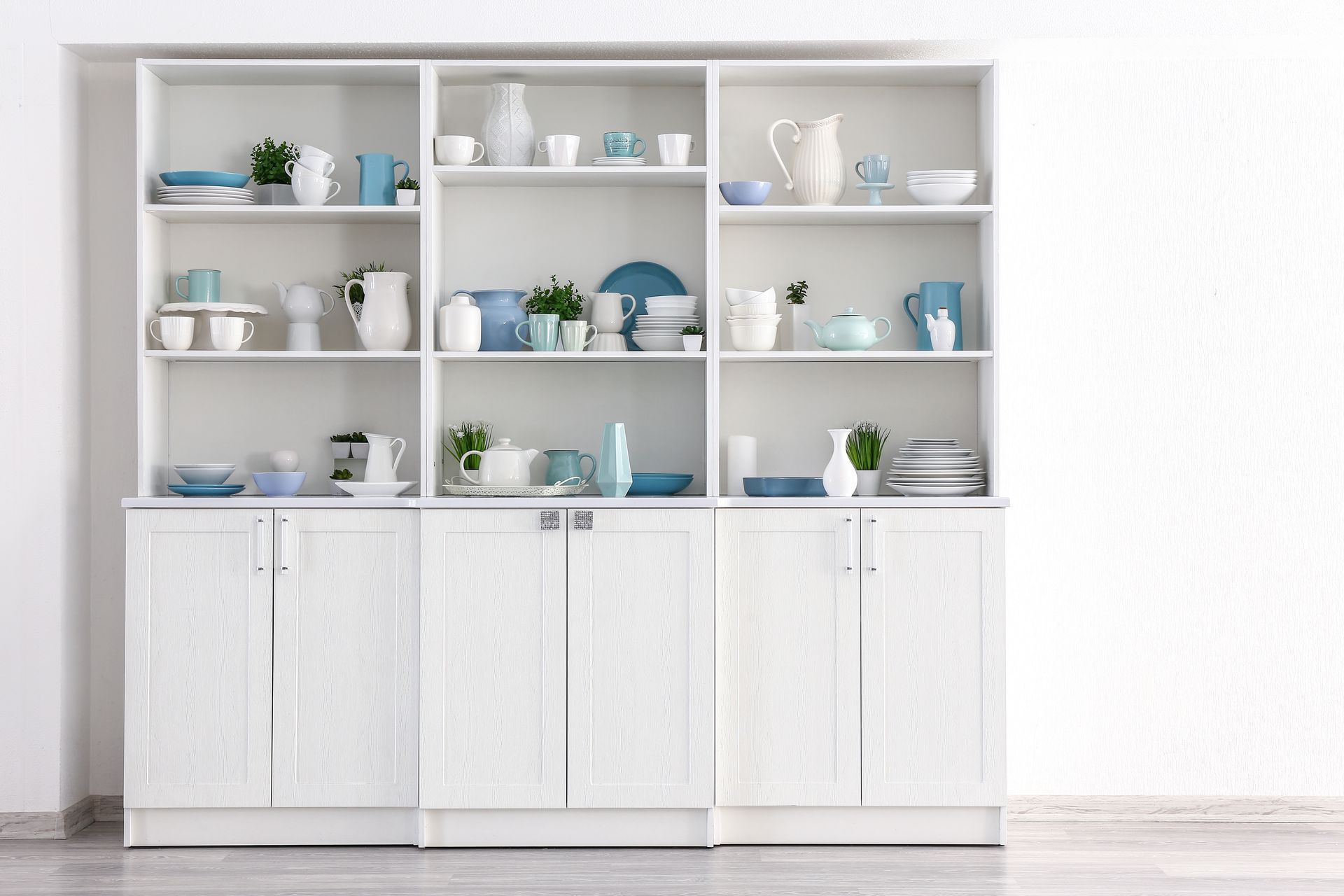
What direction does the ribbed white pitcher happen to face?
to the viewer's right

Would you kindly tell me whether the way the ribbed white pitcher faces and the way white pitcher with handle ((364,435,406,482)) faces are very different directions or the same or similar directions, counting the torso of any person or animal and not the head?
very different directions

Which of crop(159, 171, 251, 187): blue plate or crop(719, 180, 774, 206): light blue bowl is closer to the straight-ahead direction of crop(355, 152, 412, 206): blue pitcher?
the blue plate

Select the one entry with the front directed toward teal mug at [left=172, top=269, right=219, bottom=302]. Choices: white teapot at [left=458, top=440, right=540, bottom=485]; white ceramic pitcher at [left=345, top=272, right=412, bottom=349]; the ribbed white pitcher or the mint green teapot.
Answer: the mint green teapot

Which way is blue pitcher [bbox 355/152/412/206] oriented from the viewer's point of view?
to the viewer's left

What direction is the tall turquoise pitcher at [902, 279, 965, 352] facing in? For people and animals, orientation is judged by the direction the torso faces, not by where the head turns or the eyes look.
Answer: to the viewer's right

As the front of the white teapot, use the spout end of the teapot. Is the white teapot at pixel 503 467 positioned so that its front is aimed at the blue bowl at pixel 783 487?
yes

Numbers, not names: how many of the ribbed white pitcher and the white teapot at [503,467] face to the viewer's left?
0

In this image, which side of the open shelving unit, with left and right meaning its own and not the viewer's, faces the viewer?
front

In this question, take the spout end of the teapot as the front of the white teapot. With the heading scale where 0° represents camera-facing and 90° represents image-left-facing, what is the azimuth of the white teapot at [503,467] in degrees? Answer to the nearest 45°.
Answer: approximately 270°

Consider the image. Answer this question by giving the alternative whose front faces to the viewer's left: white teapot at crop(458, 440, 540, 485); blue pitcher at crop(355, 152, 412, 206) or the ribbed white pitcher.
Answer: the blue pitcher

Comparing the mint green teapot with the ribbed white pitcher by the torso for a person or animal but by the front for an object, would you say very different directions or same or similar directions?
very different directions

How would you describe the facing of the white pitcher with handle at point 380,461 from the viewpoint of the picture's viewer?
facing to the left of the viewer

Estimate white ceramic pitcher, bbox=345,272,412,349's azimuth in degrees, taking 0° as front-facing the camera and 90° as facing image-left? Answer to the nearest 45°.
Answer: approximately 270°
